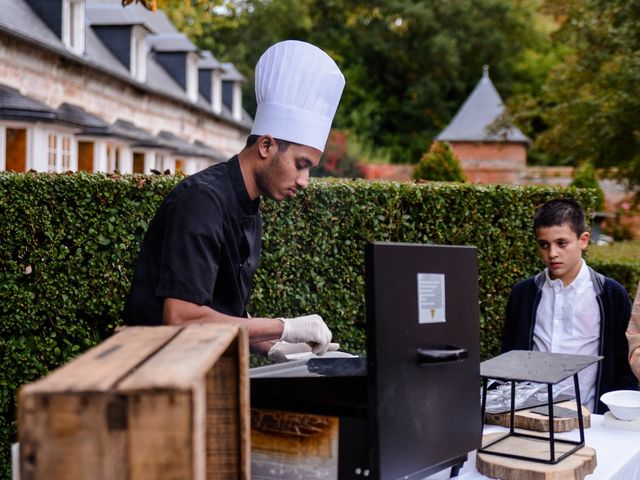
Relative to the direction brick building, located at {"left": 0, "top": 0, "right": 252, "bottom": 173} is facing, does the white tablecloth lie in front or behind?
in front

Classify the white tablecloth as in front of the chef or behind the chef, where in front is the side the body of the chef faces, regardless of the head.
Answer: in front

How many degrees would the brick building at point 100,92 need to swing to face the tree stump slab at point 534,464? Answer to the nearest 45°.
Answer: approximately 45° to its right

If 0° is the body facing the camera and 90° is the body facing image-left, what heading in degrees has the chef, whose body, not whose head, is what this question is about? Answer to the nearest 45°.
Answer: approximately 270°

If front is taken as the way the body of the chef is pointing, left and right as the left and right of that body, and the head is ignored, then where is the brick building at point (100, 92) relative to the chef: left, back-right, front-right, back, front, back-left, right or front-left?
left

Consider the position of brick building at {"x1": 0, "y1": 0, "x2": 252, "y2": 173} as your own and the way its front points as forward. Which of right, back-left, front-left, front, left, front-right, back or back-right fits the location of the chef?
front-right

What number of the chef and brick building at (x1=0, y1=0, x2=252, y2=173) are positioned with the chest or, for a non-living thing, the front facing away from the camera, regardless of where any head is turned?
0

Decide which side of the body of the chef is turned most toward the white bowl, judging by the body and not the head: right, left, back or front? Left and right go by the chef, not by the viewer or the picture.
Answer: front

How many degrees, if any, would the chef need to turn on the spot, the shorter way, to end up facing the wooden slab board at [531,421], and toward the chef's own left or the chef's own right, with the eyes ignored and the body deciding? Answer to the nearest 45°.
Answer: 0° — they already face it

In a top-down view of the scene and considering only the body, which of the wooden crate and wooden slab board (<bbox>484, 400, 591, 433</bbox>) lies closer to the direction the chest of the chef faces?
the wooden slab board

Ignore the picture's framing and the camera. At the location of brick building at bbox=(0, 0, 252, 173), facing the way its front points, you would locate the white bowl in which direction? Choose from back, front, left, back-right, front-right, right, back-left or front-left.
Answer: front-right

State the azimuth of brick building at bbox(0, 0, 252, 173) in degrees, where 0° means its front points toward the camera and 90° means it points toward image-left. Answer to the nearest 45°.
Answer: approximately 315°
